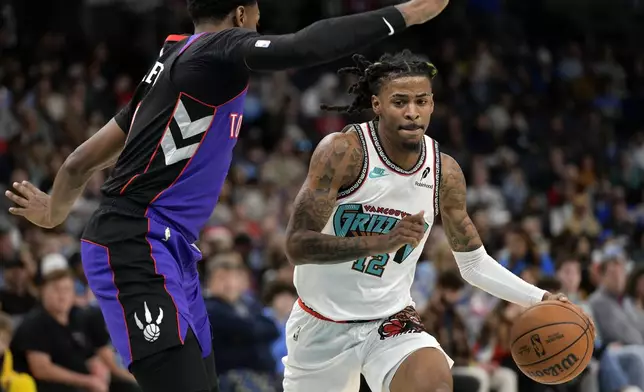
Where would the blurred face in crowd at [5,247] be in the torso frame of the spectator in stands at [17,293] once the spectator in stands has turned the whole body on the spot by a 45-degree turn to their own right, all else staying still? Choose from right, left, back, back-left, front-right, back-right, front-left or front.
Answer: back-right

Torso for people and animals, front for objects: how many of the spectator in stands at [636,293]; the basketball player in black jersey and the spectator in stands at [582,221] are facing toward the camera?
2

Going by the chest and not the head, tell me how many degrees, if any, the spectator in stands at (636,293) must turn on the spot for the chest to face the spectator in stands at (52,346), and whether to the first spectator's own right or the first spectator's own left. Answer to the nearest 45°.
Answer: approximately 45° to the first spectator's own right

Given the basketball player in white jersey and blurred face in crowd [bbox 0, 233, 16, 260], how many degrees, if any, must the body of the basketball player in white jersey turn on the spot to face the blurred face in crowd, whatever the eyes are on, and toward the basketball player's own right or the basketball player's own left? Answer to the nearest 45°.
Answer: approximately 180°

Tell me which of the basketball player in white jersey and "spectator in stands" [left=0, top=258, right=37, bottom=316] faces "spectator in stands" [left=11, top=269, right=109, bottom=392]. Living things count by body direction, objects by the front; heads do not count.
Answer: "spectator in stands" [left=0, top=258, right=37, bottom=316]

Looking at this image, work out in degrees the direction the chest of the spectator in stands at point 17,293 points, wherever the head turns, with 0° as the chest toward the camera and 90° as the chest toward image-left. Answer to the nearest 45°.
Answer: approximately 0°

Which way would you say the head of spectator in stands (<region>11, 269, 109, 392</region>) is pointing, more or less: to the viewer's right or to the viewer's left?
to the viewer's right

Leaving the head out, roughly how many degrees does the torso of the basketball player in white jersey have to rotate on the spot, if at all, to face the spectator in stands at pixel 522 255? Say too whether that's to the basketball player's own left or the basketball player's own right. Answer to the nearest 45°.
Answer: approximately 135° to the basketball player's own left
